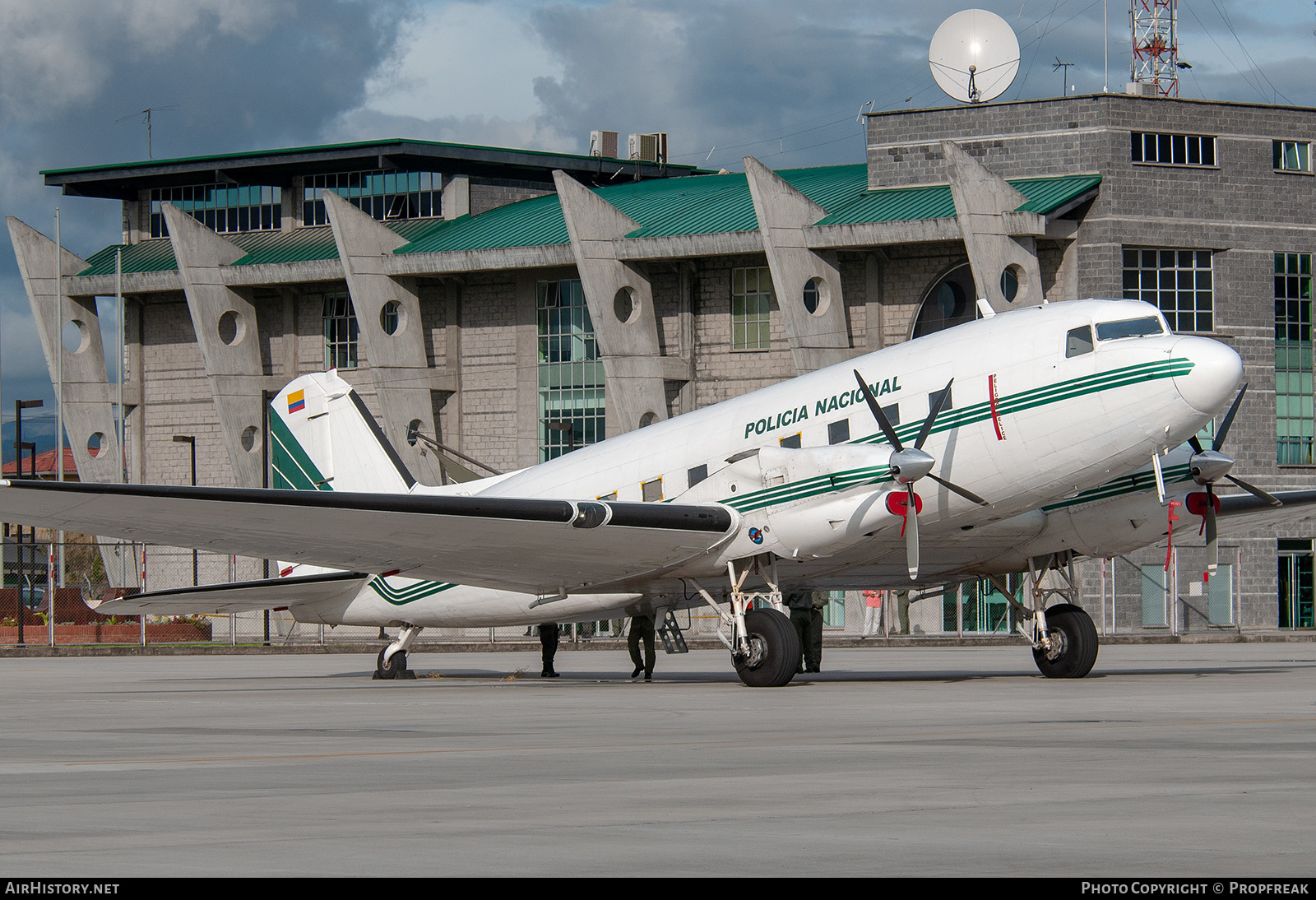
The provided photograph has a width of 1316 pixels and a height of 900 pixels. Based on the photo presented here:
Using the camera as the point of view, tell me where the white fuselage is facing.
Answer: facing the viewer and to the right of the viewer

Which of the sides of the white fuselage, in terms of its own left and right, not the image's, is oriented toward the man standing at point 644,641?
back

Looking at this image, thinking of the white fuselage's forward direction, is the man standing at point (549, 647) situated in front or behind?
behind

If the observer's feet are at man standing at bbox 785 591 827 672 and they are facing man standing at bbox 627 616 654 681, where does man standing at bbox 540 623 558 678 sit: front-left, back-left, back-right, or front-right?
front-right
